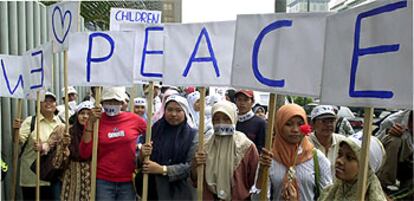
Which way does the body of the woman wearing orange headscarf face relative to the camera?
toward the camera

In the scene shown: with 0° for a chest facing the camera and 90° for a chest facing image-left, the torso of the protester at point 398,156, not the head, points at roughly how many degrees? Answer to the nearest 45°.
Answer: approximately 45°

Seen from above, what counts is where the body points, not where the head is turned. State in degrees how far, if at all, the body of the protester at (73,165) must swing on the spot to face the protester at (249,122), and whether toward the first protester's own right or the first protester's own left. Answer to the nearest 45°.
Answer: approximately 45° to the first protester's own left

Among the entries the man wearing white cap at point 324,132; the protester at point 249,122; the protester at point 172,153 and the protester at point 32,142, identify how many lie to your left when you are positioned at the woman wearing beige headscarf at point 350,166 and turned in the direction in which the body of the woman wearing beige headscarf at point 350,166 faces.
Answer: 0

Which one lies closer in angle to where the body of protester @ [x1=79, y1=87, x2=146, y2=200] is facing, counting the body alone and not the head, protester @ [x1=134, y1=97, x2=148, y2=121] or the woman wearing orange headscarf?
the woman wearing orange headscarf

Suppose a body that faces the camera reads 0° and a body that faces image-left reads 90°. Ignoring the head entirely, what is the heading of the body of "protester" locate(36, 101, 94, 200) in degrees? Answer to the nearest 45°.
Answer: approximately 315°

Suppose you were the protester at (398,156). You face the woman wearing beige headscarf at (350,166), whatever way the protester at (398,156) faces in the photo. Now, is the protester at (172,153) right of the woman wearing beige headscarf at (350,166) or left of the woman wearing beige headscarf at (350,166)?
right

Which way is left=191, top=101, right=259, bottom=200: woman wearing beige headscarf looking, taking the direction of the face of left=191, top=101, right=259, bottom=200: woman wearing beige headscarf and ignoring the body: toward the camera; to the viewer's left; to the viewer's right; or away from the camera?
toward the camera

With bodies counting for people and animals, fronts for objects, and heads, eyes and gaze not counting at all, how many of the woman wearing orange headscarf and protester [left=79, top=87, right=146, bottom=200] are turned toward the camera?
2

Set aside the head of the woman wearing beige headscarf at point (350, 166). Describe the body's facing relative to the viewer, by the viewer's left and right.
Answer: facing the viewer and to the left of the viewer

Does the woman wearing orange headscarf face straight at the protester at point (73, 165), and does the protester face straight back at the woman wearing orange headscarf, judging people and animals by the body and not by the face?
no

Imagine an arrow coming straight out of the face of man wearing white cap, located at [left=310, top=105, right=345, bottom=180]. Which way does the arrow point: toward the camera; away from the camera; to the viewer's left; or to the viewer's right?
toward the camera

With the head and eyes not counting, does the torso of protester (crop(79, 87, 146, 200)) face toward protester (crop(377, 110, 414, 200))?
no
